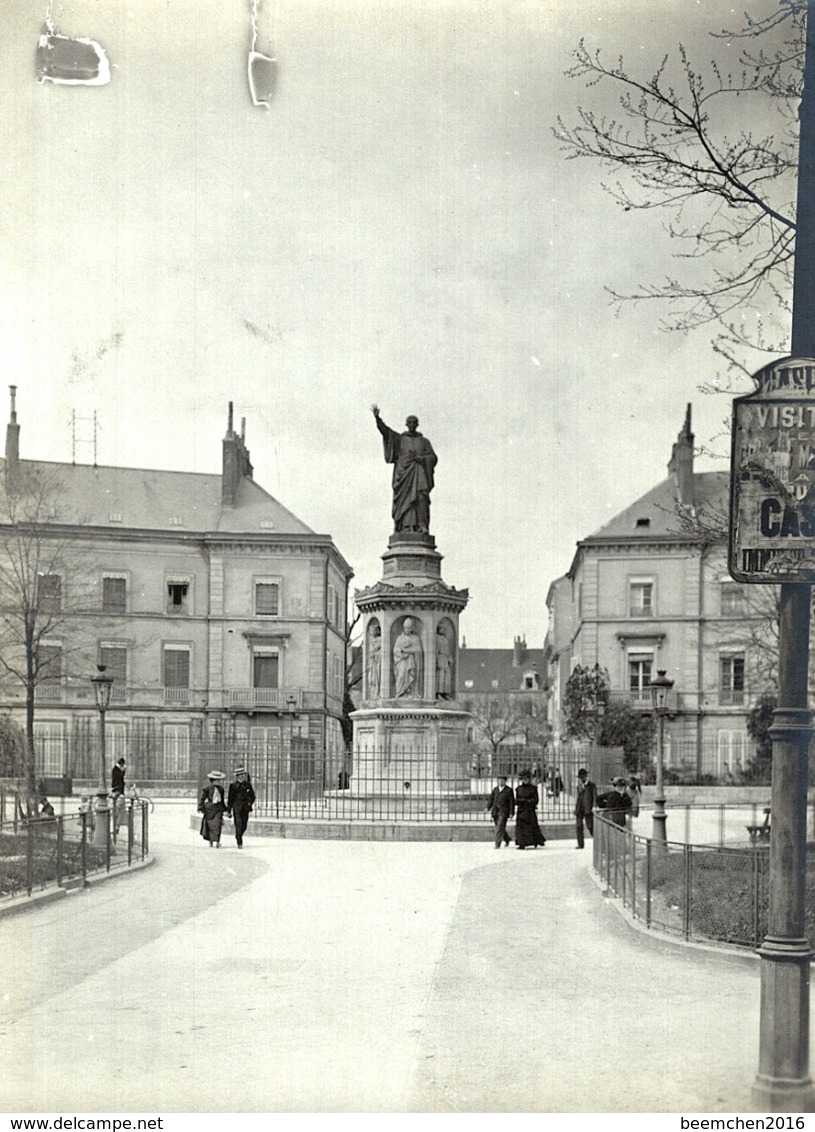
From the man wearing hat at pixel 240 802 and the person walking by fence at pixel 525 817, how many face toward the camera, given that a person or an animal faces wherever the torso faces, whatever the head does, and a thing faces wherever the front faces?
2

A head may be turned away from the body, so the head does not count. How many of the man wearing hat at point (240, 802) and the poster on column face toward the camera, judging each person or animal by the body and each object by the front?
2

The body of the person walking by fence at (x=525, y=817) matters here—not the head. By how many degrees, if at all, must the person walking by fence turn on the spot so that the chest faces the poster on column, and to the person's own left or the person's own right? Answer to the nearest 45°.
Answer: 0° — they already face it

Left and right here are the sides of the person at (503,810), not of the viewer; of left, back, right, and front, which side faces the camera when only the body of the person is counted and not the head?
front

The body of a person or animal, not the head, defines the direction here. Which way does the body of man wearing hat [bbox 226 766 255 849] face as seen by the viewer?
toward the camera

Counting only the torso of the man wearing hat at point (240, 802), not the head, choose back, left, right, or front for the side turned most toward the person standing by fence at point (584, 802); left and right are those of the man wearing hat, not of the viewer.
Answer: left
